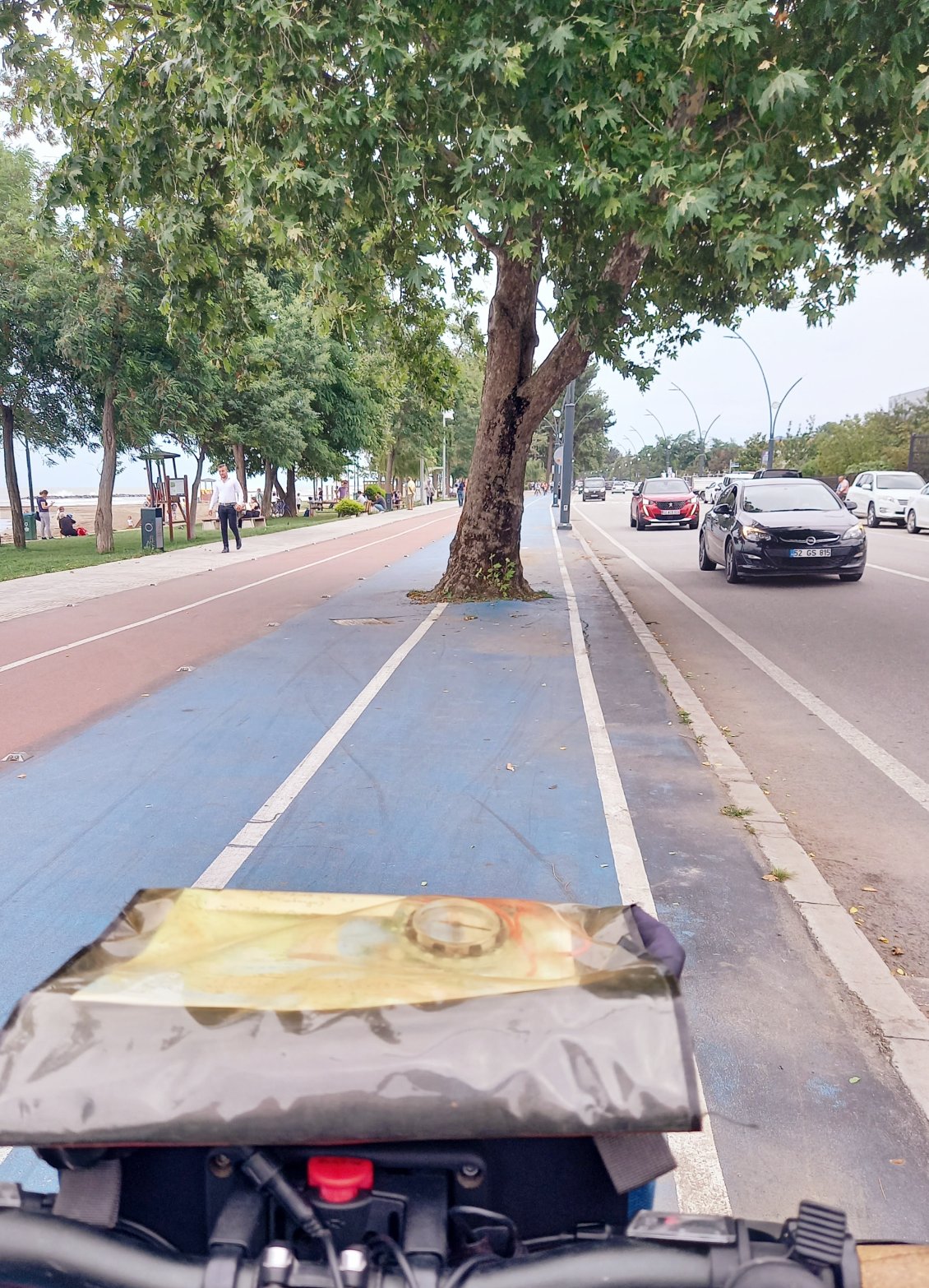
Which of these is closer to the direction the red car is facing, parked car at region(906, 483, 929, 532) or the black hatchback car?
the black hatchback car

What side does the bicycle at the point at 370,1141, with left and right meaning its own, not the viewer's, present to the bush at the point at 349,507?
front

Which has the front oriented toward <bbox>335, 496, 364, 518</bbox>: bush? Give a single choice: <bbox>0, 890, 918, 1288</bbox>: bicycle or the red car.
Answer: the bicycle

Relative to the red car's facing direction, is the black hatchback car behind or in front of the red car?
in front

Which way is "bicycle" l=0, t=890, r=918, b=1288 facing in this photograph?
away from the camera

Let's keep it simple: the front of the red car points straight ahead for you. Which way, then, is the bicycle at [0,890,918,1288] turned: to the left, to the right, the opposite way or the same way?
the opposite way

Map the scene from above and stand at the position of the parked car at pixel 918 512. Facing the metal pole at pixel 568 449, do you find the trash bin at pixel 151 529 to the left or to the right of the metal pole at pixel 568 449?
left

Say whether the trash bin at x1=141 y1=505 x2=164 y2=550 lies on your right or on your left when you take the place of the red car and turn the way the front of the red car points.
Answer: on your right

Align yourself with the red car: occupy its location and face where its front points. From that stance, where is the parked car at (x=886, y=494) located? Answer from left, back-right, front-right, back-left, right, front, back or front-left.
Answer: left

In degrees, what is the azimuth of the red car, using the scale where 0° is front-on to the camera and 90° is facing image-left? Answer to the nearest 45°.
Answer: approximately 0°

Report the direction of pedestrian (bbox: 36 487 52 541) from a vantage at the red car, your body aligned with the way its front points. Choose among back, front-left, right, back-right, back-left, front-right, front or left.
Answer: right

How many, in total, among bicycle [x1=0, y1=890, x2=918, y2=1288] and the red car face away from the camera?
1
